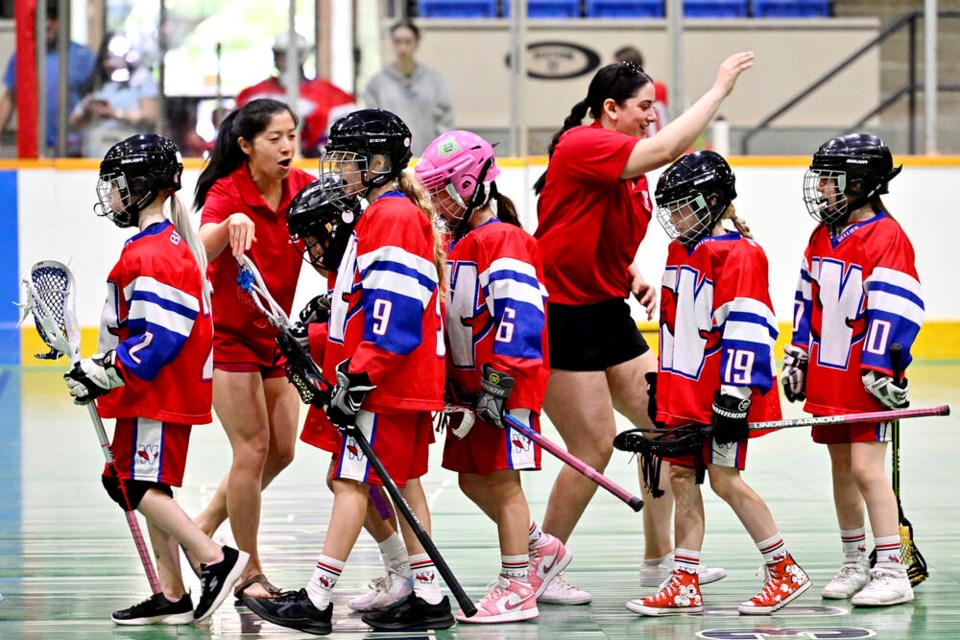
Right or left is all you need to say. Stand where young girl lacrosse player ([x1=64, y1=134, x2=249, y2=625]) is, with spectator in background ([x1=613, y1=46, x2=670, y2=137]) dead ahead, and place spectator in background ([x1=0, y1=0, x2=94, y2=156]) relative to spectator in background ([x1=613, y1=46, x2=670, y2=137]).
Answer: left

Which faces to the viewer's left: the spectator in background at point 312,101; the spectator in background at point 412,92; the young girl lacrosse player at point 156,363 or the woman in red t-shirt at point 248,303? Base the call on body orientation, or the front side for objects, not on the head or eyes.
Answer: the young girl lacrosse player

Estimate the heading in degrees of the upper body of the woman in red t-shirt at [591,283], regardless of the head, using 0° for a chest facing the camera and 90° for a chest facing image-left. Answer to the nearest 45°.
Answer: approximately 270°

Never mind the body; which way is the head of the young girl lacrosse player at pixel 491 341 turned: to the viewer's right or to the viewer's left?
to the viewer's left

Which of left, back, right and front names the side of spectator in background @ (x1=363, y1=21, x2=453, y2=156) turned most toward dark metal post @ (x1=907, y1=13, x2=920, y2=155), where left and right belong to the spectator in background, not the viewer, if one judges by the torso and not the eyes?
left

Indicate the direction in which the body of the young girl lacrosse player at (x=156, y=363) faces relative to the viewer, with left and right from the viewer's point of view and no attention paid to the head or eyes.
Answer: facing to the left of the viewer

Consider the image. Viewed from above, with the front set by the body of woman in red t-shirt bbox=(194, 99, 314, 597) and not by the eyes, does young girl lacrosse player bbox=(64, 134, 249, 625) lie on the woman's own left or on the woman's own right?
on the woman's own right

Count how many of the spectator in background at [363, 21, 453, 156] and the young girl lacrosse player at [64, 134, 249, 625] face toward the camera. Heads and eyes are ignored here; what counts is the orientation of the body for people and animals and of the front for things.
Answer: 1
